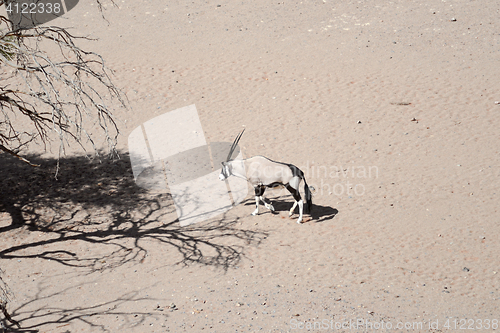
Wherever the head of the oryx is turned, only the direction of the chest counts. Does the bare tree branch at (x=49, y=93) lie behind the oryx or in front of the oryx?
in front

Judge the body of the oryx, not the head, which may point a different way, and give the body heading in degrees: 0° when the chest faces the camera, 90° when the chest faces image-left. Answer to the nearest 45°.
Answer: approximately 90°
